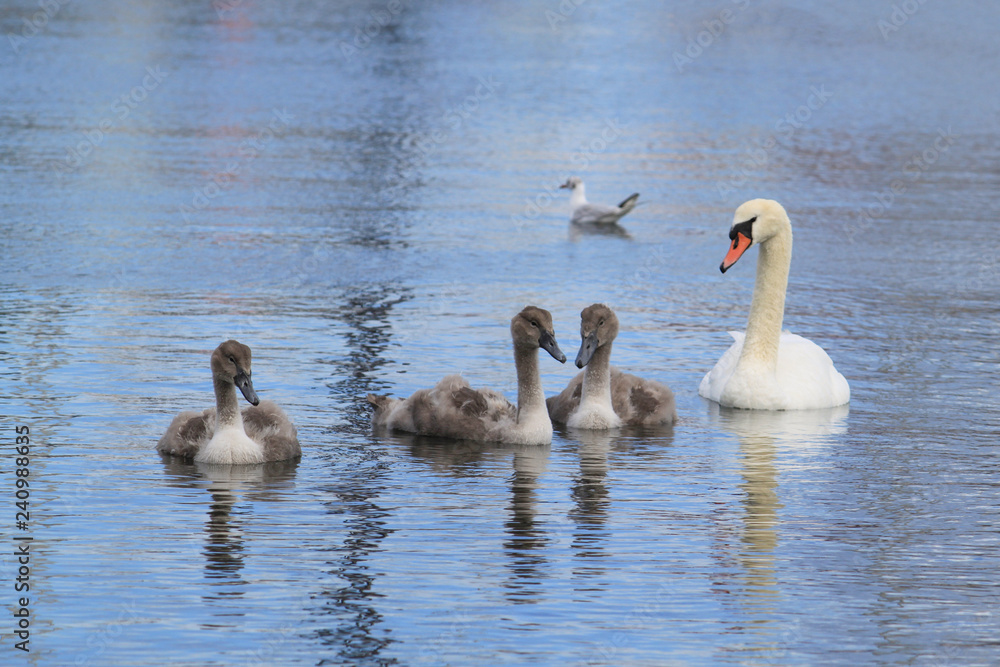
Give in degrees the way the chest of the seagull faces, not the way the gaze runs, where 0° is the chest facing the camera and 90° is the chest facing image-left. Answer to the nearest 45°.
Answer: approximately 90°
